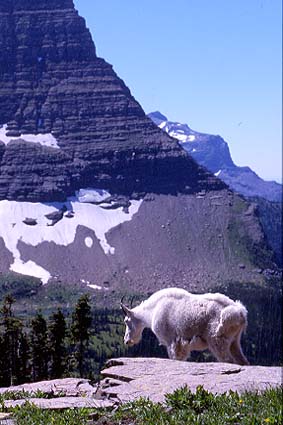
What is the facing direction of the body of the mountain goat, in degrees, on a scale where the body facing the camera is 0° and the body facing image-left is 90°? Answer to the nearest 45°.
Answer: approximately 90°

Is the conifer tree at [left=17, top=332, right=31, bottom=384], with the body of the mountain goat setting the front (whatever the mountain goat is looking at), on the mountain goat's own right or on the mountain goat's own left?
on the mountain goat's own right

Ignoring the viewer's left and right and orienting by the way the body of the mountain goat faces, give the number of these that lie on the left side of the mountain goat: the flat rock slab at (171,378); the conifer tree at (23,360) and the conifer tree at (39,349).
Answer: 1

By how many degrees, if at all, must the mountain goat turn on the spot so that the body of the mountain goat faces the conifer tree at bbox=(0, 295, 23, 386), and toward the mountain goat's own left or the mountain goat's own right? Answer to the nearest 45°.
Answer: approximately 45° to the mountain goat's own right

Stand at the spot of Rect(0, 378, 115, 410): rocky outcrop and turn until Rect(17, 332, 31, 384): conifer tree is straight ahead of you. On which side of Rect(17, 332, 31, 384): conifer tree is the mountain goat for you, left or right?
right

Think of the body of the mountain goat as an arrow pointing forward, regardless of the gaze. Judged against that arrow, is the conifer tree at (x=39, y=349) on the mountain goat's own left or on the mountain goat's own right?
on the mountain goat's own right

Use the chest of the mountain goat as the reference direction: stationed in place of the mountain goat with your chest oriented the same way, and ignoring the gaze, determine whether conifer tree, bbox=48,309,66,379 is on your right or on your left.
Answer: on your right

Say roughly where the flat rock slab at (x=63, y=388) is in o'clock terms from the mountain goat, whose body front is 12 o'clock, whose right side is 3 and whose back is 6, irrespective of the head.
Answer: The flat rock slab is roughly at 10 o'clock from the mountain goat.

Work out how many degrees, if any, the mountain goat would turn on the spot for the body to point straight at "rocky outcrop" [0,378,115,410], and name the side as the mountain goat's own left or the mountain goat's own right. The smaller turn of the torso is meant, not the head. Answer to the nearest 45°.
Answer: approximately 45° to the mountain goat's own left
